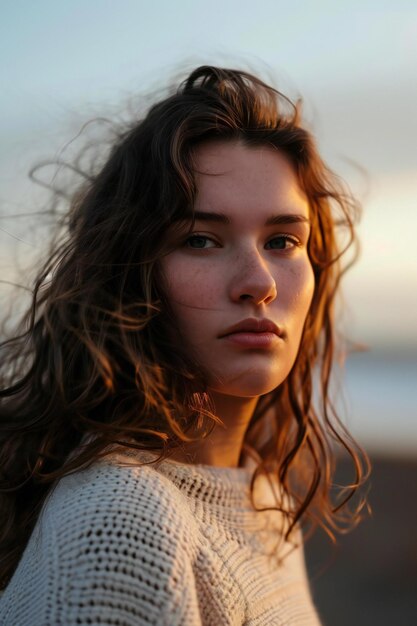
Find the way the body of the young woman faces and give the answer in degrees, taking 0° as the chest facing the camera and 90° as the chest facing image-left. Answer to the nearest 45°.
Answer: approximately 315°
